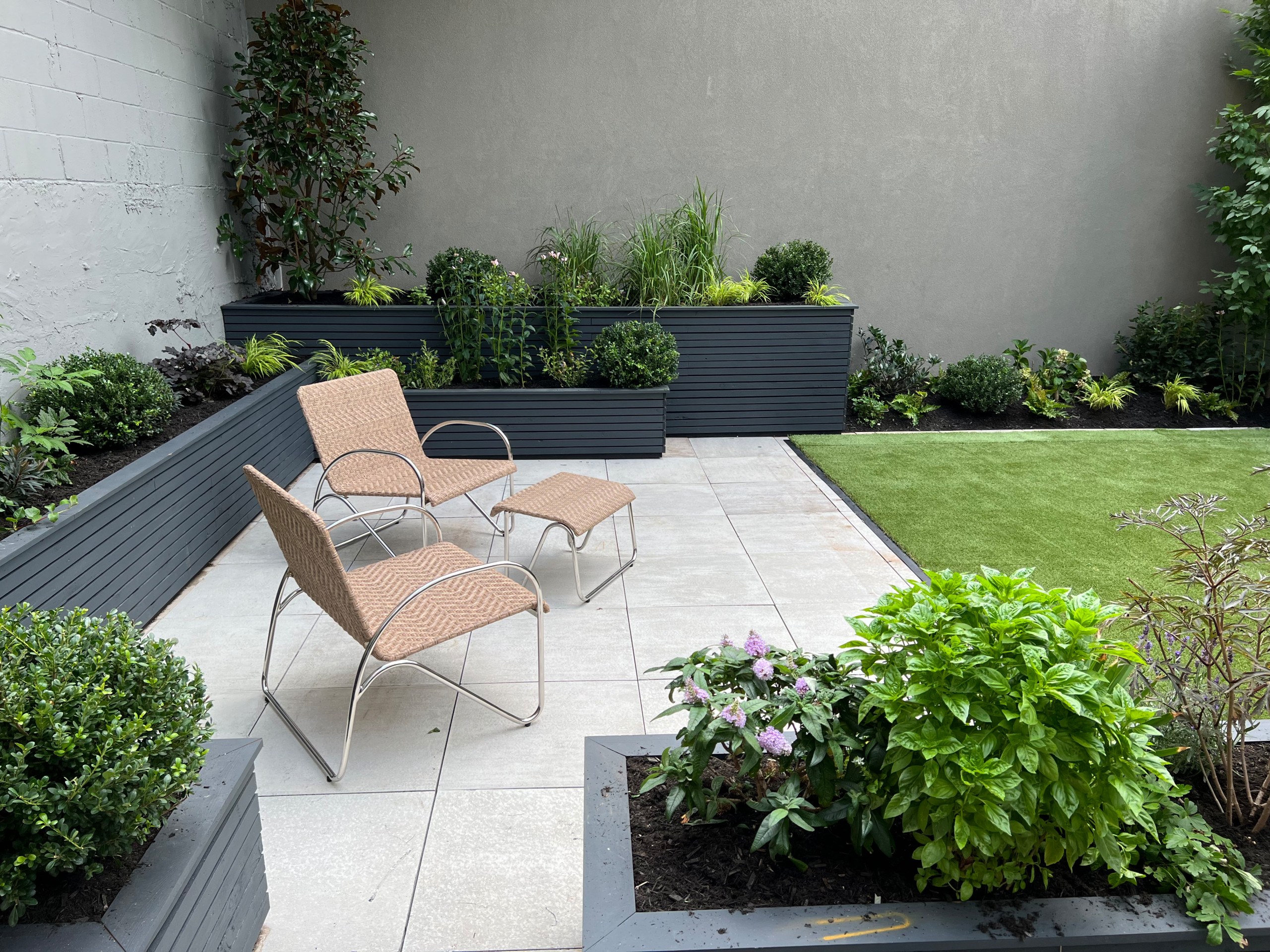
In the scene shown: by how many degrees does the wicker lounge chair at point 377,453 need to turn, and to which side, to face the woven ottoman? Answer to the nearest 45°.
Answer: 0° — it already faces it

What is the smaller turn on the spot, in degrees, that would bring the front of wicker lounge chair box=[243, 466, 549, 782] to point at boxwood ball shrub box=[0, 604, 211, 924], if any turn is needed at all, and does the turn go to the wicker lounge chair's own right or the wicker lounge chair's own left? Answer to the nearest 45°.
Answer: approximately 180°

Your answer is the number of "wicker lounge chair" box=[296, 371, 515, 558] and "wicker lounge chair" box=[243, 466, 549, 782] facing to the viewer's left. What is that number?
0

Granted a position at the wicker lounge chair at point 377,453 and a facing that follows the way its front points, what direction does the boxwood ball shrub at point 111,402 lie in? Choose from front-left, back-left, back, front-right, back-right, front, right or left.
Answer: back-right

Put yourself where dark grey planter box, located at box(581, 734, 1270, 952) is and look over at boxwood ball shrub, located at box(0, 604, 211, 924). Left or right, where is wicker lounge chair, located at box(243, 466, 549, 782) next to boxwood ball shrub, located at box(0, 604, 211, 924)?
right

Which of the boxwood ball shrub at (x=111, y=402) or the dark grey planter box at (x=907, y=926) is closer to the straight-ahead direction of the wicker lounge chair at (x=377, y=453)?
the dark grey planter box

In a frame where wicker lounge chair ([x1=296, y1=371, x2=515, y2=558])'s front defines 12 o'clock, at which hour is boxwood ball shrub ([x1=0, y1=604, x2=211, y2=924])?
The boxwood ball shrub is roughly at 2 o'clock from the wicker lounge chair.
